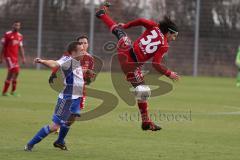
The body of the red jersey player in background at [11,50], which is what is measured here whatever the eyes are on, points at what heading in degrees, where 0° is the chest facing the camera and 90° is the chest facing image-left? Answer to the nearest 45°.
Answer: approximately 315°

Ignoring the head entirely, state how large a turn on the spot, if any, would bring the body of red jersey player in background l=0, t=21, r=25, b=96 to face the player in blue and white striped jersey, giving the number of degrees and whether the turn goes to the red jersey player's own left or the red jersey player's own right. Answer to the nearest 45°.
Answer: approximately 45° to the red jersey player's own right

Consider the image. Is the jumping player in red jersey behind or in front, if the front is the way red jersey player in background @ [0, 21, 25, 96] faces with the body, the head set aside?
in front
